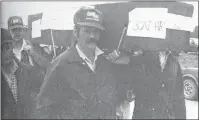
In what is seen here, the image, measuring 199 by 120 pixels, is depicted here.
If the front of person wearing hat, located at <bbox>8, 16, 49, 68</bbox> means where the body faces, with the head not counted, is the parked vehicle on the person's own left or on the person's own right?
on the person's own left

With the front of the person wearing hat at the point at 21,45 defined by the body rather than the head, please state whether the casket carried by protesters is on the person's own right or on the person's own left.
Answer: on the person's own left

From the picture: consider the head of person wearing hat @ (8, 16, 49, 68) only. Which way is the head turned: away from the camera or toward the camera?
toward the camera

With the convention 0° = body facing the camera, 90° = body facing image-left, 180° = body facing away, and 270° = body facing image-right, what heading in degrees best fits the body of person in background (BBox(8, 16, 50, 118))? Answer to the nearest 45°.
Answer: approximately 0°

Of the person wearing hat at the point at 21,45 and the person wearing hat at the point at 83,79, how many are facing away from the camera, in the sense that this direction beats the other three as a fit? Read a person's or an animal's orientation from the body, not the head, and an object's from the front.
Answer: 0

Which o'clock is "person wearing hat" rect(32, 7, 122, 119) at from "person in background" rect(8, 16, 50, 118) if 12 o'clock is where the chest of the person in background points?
The person wearing hat is roughly at 10 o'clock from the person in background.

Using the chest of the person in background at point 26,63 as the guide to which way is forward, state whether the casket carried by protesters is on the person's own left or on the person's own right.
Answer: on the person's own left

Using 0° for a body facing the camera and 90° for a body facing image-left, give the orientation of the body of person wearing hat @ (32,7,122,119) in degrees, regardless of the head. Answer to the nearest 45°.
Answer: approximately 315°

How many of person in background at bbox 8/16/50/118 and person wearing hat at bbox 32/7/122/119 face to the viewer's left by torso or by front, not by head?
0

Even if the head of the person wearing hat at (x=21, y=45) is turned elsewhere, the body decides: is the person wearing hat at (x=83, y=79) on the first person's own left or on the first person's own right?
on the first person's own left
